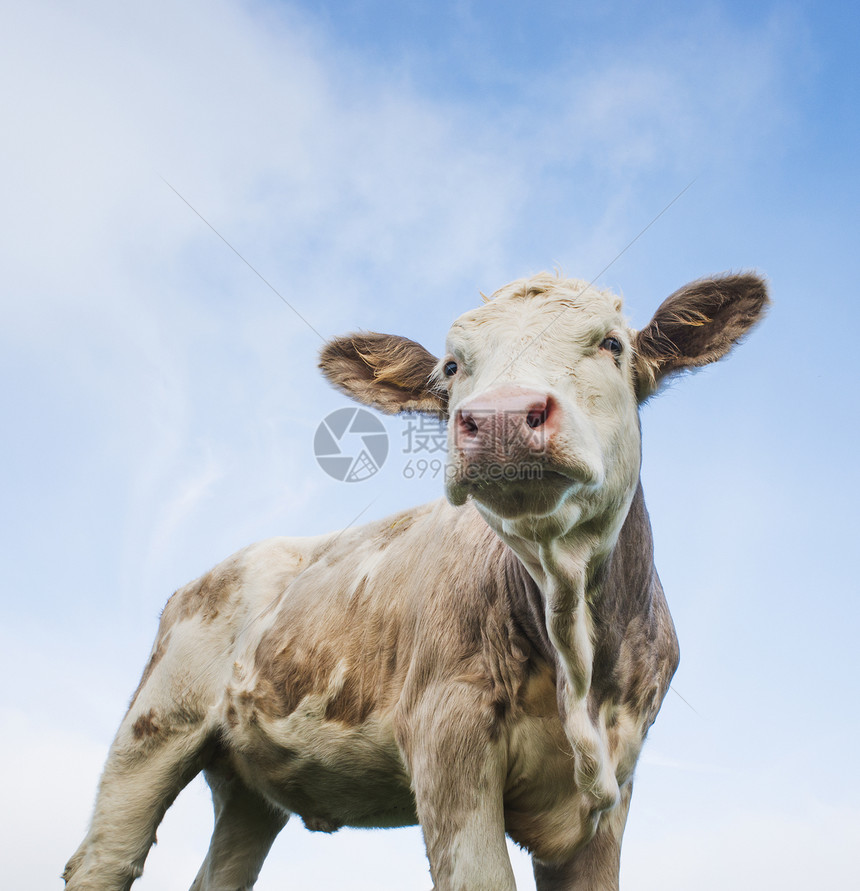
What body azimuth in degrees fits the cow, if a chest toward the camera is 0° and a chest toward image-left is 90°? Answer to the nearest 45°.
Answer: approximately 315°
